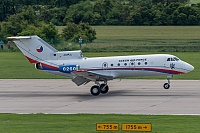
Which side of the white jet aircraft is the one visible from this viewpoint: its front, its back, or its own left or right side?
right
